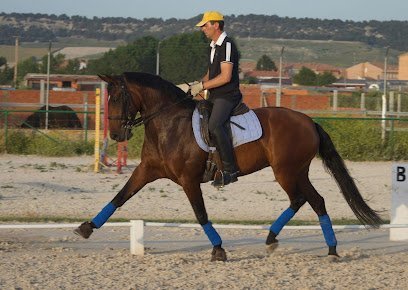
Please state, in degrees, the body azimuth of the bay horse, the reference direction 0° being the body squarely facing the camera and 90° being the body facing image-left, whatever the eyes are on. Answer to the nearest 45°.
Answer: approximately 90°

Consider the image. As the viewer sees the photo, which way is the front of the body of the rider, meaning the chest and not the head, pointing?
to the viewer's left
